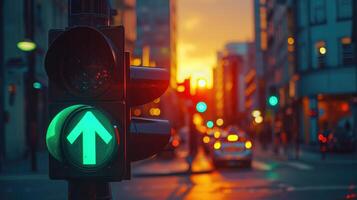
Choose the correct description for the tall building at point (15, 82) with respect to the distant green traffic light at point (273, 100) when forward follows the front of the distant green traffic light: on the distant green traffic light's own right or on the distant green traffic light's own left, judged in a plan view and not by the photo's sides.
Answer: on the distant green traffic light's own right

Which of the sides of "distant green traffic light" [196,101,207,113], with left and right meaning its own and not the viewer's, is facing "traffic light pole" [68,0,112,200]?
front

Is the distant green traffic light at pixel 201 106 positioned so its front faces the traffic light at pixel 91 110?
yes

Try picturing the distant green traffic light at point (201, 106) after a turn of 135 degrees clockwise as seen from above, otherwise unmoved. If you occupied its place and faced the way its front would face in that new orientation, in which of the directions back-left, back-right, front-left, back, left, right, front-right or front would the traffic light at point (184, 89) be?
left

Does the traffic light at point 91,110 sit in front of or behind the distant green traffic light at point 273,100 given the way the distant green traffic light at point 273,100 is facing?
in front

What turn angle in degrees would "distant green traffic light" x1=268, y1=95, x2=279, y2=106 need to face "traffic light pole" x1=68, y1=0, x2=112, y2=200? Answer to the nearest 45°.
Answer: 0° — it already faces it

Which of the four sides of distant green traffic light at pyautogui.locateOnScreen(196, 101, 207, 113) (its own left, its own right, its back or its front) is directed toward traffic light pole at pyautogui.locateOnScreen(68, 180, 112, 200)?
front

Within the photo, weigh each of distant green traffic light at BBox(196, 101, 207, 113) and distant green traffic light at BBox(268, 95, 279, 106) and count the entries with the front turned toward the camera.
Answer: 2

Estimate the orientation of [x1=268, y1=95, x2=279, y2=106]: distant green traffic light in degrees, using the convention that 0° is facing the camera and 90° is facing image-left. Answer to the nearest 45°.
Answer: approximately 0°
